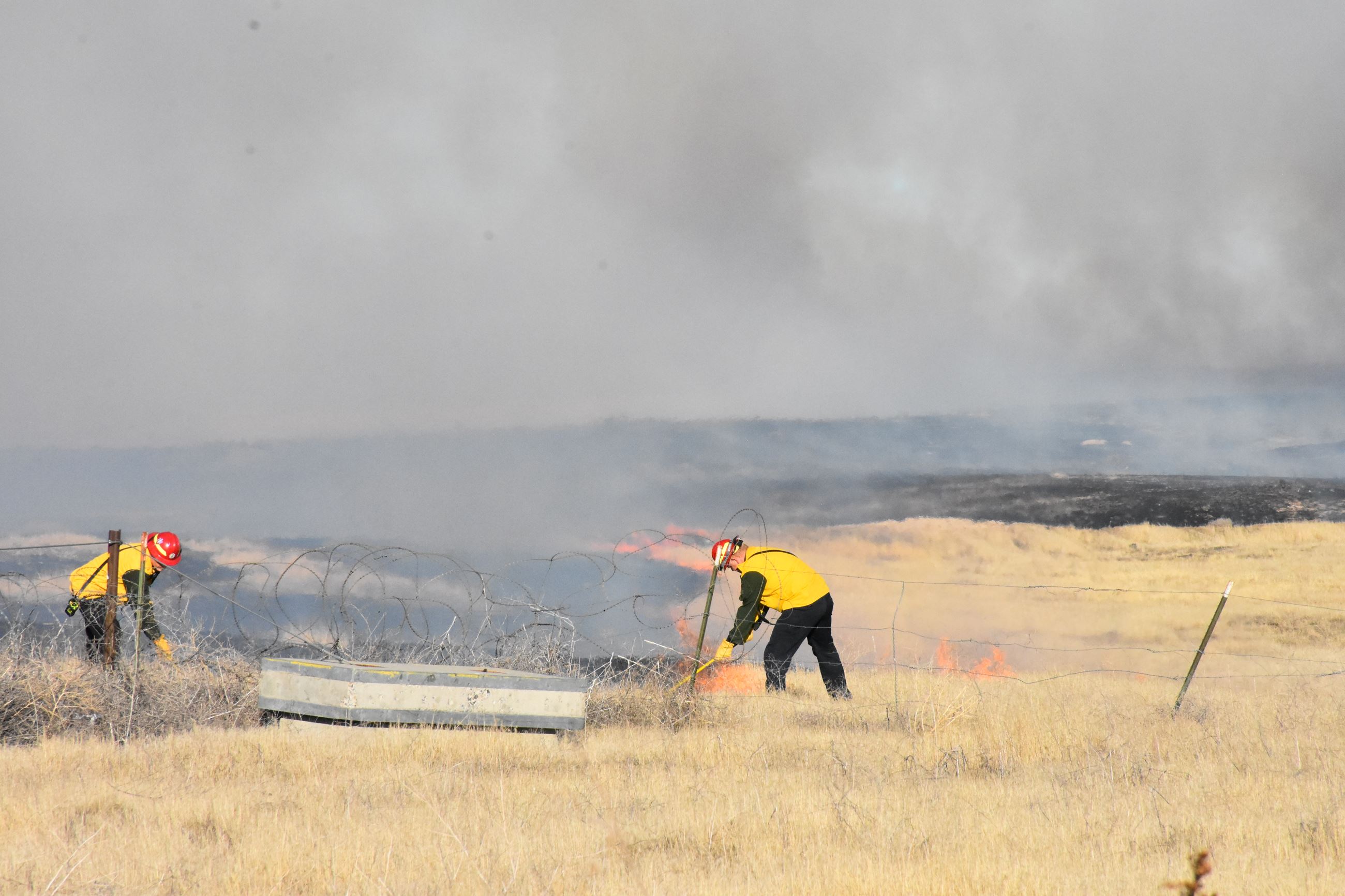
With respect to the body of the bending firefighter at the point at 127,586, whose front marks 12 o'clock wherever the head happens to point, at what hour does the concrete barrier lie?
The concrete barrier is roughly at 2 o'clock from the bending firefighter.

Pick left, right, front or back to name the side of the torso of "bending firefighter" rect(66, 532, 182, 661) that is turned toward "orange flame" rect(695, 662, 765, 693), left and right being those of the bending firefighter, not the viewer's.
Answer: front

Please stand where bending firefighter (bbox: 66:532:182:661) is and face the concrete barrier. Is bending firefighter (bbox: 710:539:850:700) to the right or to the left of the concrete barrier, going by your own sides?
left

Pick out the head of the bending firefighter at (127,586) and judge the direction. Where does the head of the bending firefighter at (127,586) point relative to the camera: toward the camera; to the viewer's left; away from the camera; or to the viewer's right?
to the viewer's right

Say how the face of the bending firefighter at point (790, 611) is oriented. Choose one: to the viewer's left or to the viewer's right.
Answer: to the viewer's left

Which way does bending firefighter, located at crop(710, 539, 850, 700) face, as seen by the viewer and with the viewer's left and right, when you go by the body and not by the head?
facing to the left of the viewer

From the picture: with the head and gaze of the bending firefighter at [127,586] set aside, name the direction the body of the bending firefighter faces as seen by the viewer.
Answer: to the viewer's right

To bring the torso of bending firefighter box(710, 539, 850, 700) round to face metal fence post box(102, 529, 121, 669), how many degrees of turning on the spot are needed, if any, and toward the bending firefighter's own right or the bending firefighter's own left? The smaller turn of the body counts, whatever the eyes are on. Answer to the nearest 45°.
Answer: approximately 45° to the bending firefighter's own left

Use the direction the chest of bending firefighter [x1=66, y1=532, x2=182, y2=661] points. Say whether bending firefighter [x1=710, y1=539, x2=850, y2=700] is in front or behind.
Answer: in front

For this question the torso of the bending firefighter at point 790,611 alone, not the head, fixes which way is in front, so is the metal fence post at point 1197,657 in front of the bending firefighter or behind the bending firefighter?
behind

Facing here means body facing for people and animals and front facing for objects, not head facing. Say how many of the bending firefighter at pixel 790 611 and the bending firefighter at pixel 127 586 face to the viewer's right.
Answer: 1
